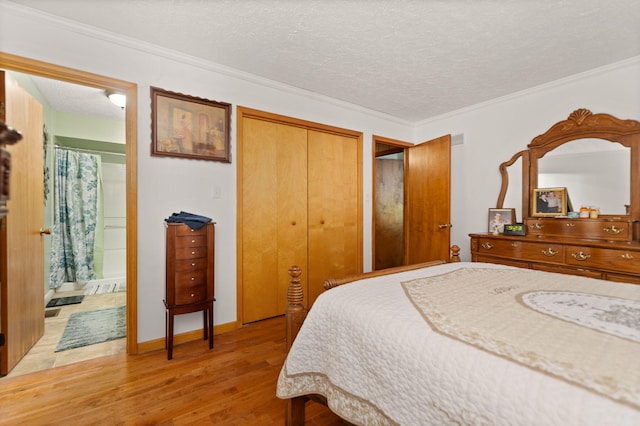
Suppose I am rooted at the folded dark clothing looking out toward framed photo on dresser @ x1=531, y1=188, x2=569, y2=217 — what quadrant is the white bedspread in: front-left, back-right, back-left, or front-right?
front-right

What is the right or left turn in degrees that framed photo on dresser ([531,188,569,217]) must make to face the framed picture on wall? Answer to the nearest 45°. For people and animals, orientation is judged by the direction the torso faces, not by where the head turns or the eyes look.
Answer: approximately 45° to its right

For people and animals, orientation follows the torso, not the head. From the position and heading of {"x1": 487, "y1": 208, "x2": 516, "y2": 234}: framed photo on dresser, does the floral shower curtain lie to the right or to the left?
on its right

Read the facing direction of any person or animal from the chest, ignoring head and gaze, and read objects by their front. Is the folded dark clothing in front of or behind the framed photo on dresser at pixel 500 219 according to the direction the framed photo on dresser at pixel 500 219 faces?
in front

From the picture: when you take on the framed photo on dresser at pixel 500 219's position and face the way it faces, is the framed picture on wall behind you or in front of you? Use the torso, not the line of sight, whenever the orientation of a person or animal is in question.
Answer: in front

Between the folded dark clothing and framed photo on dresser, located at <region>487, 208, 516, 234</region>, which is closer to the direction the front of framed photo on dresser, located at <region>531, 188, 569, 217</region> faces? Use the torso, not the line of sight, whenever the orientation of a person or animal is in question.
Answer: the folded dark clothing

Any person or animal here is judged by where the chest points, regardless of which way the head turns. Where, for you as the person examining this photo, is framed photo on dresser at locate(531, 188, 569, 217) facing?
facing the viewer

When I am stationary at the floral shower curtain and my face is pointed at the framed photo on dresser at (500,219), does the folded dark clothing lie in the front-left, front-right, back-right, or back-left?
front-right

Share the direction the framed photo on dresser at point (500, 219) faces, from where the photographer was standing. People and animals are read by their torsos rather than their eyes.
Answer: facing the viewer

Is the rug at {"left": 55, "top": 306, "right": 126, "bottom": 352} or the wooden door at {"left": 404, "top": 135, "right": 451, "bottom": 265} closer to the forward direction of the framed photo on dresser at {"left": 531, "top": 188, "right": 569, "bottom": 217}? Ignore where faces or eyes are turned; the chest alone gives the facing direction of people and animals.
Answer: the rug

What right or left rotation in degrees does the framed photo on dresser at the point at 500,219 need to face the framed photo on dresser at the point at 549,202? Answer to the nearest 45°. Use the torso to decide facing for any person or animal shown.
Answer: approximately 90° to its left

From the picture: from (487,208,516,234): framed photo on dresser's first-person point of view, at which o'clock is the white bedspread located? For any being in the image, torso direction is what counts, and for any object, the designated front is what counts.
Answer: The white bedspread is roughly at 12 o'clock from the framed photo on dresser.

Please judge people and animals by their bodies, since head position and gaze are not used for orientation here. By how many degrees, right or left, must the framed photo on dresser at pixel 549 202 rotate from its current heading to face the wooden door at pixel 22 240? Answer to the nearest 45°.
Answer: approximately 45° to its right
